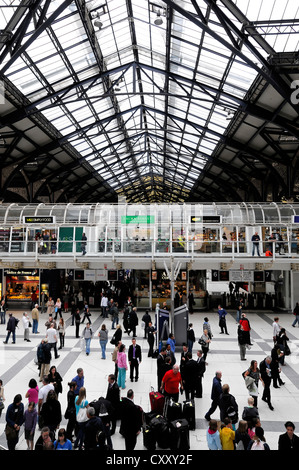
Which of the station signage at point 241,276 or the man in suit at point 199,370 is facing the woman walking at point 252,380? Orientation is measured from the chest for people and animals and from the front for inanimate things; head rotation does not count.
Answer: the station signage

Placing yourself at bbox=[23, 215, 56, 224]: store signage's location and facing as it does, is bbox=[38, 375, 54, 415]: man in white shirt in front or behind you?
in front

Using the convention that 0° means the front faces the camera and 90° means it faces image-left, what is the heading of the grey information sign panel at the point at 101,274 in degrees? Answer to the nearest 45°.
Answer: approximately 0°

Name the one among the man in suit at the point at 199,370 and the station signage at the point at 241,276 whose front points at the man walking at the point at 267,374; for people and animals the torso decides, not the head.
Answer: the station signage

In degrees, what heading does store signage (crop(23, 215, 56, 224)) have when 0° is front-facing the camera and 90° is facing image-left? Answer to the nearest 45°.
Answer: approximately 0°

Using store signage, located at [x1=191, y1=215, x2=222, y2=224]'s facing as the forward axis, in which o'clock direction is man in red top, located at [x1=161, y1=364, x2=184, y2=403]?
The man in red top is roughly at 12 o'clock from the store signage.

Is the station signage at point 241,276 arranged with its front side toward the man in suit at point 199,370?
yes

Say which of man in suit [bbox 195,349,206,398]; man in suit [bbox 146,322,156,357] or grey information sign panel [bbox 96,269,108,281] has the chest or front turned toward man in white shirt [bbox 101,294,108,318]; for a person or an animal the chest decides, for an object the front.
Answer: the grey information sign panel
